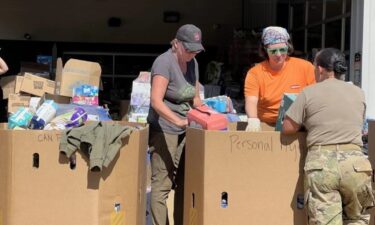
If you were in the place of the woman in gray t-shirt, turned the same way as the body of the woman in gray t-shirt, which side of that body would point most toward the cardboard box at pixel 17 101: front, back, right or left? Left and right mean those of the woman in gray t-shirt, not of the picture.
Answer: back

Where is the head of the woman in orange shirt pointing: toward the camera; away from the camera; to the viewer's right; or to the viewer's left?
toward the camera

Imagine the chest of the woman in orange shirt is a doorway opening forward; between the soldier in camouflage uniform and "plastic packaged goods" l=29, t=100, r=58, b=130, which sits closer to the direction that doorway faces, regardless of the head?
the soldier in camouflage uniform

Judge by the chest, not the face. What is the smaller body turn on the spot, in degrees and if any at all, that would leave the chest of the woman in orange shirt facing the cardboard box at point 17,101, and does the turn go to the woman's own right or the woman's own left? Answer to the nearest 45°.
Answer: approximately 135° to the woman's own right

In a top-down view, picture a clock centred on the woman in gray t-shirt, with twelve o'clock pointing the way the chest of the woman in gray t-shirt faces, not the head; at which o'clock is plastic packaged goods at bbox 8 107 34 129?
The plastic packaged goods is roughly at 4 o'clock from the woman in gray t-shirt.

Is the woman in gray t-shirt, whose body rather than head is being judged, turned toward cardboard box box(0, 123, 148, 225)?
no

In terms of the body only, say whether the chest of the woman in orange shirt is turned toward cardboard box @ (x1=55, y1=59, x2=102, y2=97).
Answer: no

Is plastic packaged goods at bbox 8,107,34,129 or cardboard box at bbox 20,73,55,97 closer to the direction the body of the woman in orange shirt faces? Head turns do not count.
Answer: the plastic packaged goods

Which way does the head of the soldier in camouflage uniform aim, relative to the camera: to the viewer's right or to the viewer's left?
to the viewer's left

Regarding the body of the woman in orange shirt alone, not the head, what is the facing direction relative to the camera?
toward the camera

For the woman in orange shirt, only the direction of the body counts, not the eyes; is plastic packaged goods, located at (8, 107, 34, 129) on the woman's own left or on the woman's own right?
on the woman's own right

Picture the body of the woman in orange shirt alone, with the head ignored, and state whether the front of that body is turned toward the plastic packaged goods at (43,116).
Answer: no

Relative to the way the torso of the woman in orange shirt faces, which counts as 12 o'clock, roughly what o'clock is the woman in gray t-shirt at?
The woman in gray t-shirt is roughly at 3 o'clock from the woman in orange shirt.

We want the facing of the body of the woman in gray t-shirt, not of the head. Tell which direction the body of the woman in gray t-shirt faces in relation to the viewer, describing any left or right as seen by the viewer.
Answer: facing the viewer and to the right of the viewer

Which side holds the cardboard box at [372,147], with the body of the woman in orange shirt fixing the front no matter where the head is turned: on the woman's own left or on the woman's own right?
on the woman's own left

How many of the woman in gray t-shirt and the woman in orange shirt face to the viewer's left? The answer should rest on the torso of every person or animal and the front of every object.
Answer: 0
